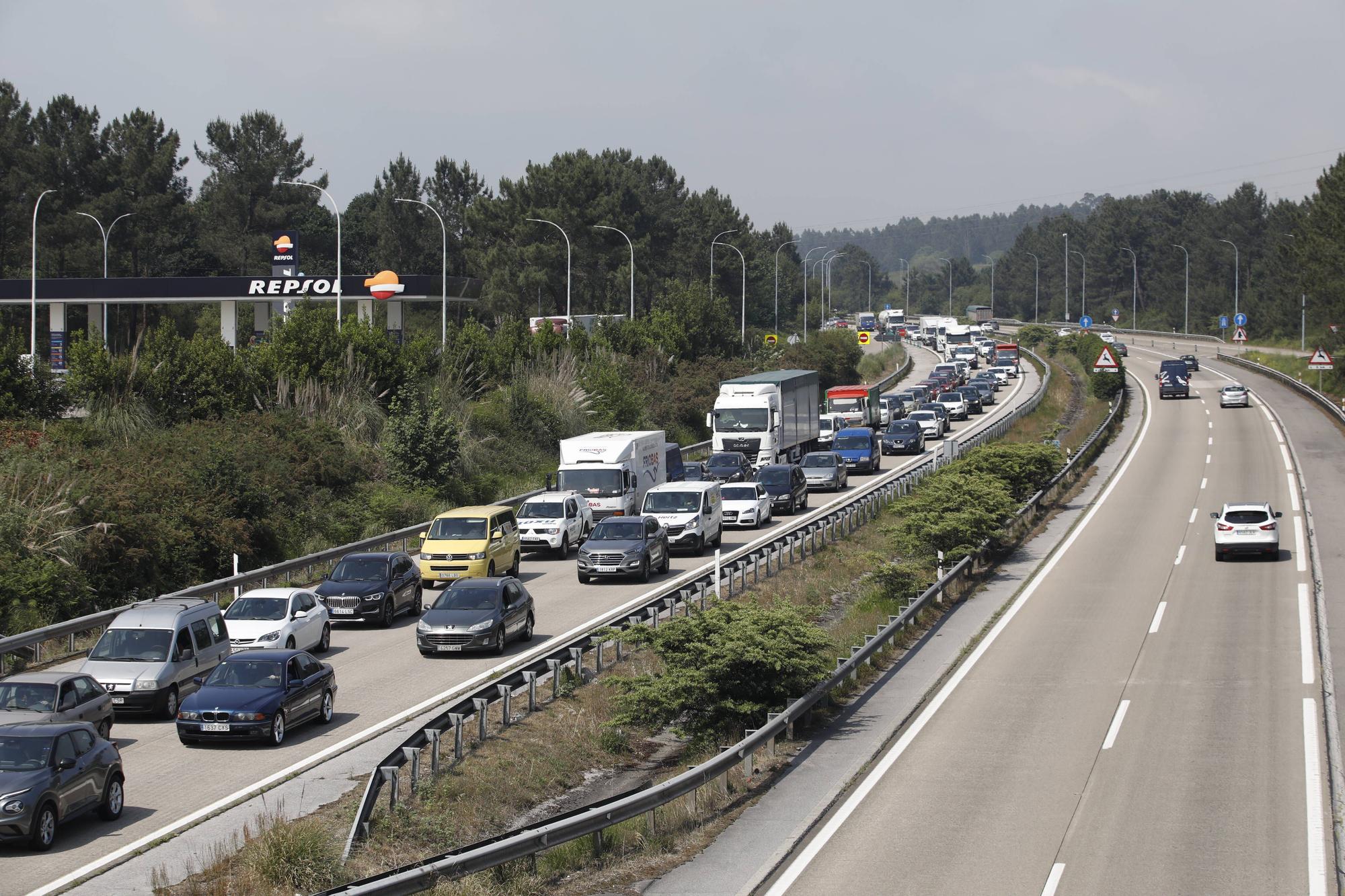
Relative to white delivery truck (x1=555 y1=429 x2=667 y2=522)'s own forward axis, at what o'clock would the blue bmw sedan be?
The blue bmw sedan is roughly at 11 o'clock from the white delivery truck.

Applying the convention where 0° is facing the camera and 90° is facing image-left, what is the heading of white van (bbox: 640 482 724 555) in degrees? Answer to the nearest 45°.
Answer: approximately 45°

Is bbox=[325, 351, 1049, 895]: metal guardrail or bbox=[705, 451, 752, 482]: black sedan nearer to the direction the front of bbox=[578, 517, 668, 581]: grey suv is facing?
the metal guardrail

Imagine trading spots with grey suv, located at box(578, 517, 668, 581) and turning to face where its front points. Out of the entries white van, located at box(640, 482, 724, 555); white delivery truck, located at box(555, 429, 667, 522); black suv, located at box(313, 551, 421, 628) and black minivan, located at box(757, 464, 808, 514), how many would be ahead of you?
1

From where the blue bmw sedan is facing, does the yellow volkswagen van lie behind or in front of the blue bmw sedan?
behind

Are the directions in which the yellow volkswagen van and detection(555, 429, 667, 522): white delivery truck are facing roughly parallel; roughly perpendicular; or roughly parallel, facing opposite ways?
roughly parallel

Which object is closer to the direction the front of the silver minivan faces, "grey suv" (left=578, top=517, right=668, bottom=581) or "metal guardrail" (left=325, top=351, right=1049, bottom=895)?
the metal guardrail

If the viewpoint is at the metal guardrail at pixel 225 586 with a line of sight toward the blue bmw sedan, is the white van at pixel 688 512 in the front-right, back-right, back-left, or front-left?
back-left

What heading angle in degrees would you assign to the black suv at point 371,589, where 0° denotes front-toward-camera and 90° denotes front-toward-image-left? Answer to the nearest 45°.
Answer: approximately 45°

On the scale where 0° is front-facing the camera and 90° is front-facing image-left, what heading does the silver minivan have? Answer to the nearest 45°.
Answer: approximately 45°

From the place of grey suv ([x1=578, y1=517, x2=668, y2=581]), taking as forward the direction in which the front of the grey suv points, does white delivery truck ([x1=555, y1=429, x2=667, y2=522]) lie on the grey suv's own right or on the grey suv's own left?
on the grey suv's own right

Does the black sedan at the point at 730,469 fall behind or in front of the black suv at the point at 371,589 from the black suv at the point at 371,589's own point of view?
behind
